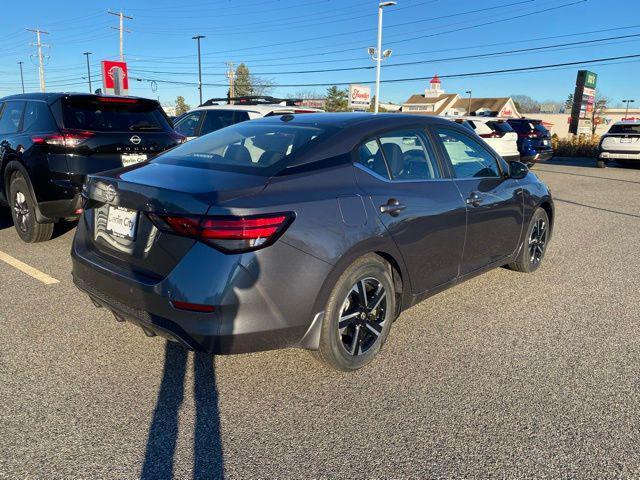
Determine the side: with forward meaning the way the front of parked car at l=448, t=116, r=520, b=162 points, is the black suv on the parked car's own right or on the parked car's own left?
on the parked car's own left

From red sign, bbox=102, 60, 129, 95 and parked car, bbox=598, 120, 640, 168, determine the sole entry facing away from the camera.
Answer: the parked car

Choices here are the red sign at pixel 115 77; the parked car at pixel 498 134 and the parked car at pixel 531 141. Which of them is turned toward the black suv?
the red sign

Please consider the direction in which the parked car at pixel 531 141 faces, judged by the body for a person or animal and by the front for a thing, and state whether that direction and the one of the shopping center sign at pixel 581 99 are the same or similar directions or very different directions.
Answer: very different directions

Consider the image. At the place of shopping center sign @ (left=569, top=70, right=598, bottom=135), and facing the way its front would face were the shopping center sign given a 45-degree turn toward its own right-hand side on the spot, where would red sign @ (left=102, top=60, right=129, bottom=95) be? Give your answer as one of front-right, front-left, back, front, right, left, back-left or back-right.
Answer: front-right

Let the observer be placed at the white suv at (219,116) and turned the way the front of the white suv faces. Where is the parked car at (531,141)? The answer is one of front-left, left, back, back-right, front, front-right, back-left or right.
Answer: right

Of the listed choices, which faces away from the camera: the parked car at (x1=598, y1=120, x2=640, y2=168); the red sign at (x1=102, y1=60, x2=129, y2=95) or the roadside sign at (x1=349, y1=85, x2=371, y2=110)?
the parked car

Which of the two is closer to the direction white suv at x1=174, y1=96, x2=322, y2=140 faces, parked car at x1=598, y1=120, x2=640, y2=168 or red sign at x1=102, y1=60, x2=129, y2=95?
the red sign

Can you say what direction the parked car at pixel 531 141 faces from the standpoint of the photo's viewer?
facing away from the viewer and to the left of the viewer

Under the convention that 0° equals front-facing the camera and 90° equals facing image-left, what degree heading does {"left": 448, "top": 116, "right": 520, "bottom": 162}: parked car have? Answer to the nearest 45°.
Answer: approximately 135°

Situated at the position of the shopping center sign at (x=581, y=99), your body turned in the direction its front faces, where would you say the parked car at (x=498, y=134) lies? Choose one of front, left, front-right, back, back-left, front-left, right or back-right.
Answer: front-right

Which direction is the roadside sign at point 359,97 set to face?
toward the camera

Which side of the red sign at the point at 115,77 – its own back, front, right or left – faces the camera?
front

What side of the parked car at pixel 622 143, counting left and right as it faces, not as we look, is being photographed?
back
